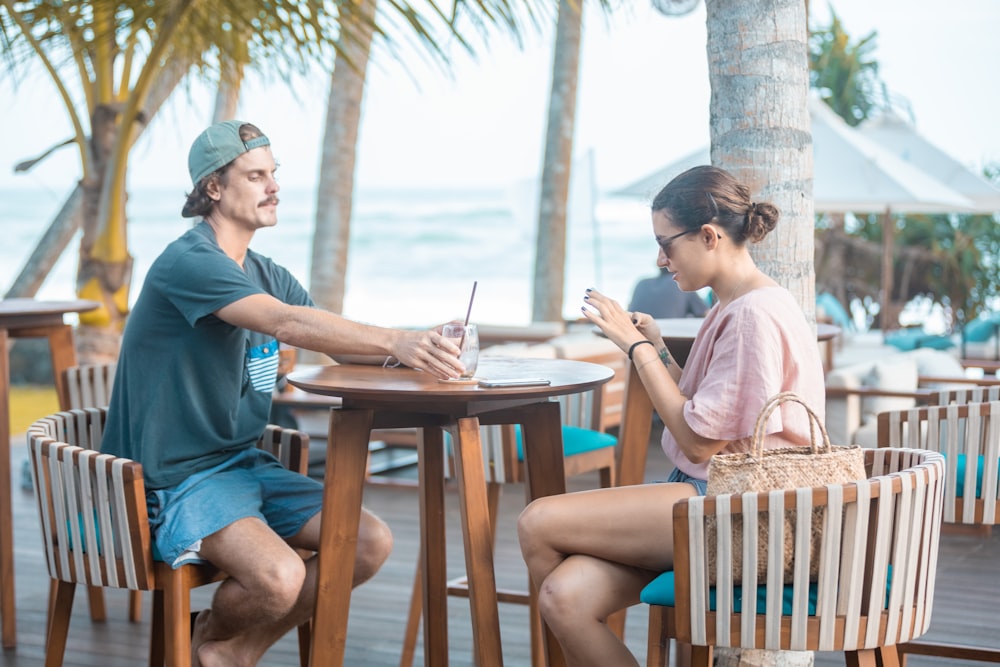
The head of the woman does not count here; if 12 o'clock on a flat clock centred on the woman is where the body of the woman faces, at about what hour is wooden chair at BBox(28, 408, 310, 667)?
The wooden chair is roughly at 12 o'clock from the woman.

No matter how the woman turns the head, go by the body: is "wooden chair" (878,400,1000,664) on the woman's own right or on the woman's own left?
on the woman's own right

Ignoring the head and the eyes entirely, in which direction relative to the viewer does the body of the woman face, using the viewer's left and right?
facing to the left of the viewer

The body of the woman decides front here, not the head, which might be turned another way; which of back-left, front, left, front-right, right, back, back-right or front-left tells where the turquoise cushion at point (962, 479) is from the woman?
back-right

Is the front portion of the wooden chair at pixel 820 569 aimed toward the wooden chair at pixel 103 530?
yes

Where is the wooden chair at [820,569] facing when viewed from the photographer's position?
facing to the left of the viewer

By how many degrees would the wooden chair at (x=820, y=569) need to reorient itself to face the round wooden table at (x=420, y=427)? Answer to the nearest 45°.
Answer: approximately 45° to its right

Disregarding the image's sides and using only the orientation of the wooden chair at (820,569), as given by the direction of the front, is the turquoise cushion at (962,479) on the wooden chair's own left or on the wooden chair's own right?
on the wooden chair's own right

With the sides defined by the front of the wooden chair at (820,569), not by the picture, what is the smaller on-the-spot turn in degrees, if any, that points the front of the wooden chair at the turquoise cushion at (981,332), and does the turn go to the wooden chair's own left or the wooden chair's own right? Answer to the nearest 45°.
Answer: approximately 90° to the wooden chair's own right
